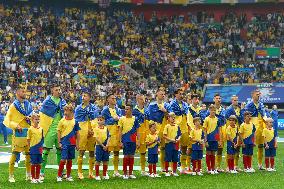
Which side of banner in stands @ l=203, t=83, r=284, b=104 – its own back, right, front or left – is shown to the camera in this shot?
front
